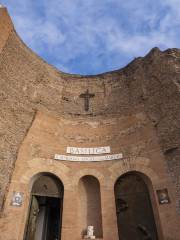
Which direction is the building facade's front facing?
toward the camera
